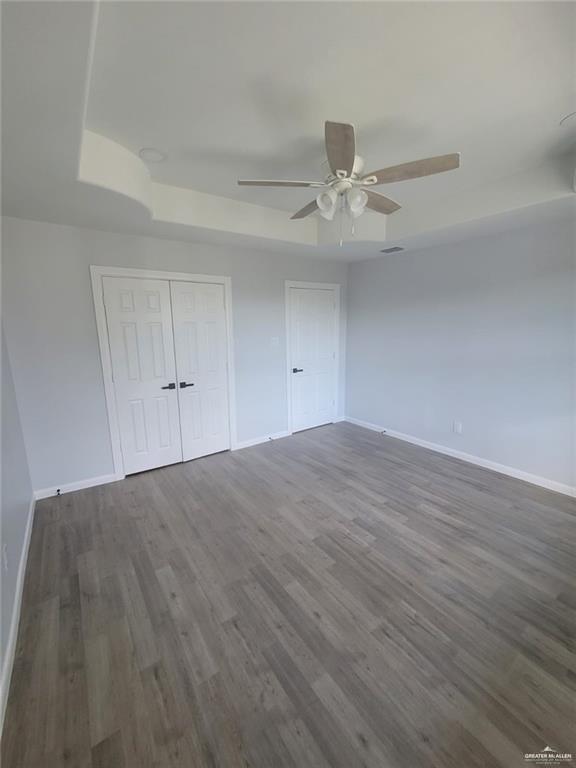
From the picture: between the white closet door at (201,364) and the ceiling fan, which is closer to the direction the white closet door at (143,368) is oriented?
the ceiling fan

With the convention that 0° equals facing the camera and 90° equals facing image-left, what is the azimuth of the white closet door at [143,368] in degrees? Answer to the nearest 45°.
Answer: approximately 0°

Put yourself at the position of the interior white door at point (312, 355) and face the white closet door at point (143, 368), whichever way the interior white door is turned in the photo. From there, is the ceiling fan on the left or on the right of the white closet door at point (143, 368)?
left

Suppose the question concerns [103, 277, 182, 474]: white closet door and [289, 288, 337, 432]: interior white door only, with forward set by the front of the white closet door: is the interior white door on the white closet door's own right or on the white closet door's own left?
on the white closet door's own left

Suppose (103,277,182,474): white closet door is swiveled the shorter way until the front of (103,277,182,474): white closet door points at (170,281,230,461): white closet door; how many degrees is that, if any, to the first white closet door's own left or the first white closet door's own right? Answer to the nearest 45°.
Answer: approximately 90° to the first white closet door's own left

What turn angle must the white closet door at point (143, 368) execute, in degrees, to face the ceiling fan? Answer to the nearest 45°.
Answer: approximately 45° to its left

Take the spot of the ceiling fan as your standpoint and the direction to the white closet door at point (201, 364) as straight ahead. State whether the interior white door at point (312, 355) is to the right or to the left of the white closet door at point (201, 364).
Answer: right
